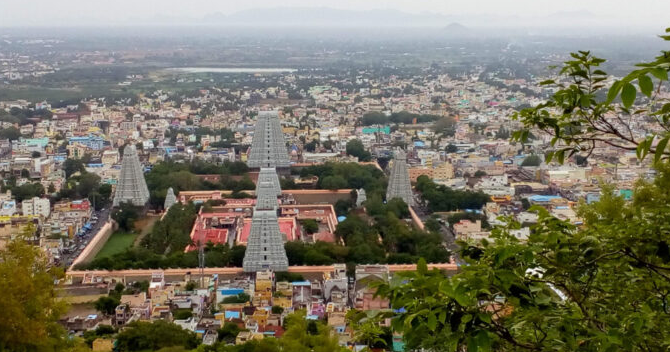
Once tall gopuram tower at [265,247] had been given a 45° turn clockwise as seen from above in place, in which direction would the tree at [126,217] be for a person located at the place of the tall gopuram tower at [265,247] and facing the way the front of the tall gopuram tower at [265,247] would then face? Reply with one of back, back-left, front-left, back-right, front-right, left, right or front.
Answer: right

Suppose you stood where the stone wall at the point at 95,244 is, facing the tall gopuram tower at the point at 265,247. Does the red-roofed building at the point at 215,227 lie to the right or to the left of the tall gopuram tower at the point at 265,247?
left

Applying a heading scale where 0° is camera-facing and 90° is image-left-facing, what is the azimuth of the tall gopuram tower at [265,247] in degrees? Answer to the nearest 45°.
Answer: approximately 0°
